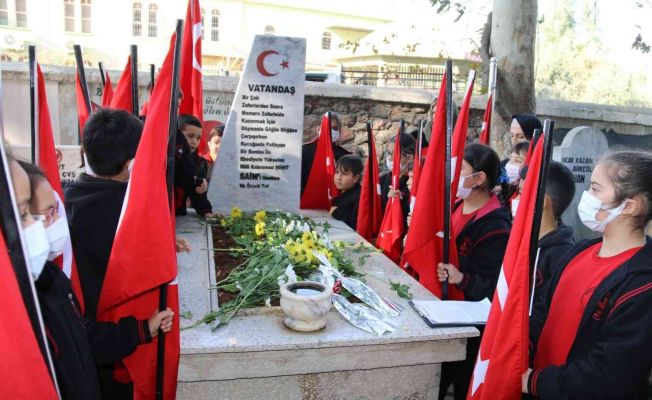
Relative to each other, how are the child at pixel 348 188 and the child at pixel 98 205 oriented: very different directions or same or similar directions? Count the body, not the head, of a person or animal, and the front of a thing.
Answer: very different directions

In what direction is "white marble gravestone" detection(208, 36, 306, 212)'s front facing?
toward the camera

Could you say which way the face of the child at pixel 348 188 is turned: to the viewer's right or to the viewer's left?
to the viewer's left

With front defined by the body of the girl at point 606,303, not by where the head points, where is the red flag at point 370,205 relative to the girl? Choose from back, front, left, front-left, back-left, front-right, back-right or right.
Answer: right

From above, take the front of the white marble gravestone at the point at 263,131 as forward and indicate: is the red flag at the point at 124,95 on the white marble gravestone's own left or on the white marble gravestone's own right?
on the white marble gravestone's own right

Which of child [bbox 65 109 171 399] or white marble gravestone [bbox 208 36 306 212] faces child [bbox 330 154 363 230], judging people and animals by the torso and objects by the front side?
child [bbox 65 109 171 399]

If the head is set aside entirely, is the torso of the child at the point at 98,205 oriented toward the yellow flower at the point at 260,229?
yes

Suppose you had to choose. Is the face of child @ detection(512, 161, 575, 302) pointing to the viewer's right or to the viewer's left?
to the viewer's left

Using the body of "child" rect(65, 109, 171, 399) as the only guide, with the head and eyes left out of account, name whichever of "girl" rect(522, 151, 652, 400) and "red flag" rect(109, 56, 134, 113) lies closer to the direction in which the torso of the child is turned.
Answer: the red flag

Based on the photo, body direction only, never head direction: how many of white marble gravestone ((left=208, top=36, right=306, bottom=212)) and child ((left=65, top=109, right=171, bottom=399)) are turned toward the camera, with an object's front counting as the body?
1

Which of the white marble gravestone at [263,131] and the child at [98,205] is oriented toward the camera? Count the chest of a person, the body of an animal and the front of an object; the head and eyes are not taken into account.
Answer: the white marble gravestone

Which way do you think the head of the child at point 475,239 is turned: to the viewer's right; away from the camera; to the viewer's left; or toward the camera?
to the viewer's left

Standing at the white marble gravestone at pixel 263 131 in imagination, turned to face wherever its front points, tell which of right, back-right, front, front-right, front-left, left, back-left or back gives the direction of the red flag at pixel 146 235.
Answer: front

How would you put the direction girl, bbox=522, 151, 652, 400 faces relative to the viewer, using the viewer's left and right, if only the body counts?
facing the viewer and to the left of the viewer

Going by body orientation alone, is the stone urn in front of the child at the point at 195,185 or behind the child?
in front

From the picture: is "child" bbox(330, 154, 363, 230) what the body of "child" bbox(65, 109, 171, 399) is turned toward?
yes

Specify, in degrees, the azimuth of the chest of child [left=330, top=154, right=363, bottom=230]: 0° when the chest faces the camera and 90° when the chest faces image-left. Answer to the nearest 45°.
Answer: approximately 45°

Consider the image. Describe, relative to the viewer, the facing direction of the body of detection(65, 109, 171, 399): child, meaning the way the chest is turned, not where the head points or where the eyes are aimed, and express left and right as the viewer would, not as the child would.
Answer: facing away from the viewer and to the right of the viewer
